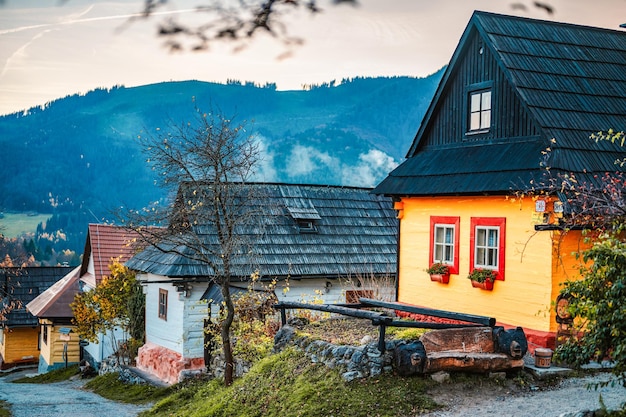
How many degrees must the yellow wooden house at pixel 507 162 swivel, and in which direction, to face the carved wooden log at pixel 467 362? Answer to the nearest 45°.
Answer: approximately 45° to its left

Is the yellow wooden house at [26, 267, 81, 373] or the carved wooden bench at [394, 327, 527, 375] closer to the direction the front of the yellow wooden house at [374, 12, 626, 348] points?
the carved wooden bench

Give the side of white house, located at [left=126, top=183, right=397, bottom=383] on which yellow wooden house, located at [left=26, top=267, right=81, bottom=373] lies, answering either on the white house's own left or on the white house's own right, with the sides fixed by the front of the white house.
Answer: on the white house's own right

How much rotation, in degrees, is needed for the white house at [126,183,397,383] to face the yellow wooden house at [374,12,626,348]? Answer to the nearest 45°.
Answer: approximately 90° to its left

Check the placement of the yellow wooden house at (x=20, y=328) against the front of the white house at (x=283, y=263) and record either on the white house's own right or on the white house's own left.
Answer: on the white house's own right

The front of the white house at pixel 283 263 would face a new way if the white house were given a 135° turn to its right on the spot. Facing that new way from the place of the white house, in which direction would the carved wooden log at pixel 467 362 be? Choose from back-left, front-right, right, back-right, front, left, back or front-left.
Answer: back

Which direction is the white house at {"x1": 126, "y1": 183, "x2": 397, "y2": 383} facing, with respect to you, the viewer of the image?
facing the viewer and to the left of the viewer

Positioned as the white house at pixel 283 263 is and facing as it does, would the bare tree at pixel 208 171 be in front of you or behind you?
in front

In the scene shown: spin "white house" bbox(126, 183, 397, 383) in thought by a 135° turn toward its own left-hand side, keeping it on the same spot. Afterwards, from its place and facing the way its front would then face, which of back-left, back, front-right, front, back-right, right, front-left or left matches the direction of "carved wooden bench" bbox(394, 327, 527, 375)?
right

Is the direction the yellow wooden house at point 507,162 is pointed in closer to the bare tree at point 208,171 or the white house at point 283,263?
the bare tree

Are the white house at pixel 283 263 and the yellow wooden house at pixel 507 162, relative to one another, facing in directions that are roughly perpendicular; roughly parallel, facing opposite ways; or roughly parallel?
roughly parallel

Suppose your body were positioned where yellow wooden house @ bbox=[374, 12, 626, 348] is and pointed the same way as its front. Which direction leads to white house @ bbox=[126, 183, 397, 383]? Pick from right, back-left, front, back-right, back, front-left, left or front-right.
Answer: right

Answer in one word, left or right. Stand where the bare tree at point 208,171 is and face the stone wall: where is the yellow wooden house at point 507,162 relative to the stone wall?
left

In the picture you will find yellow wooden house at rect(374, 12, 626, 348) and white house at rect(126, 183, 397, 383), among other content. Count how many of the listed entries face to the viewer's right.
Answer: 0

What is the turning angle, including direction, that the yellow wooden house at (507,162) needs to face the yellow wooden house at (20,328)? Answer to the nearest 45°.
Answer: approximately 90° to its right
